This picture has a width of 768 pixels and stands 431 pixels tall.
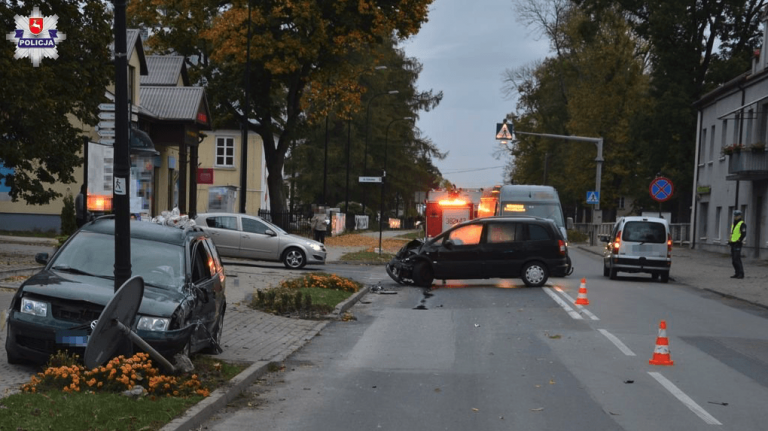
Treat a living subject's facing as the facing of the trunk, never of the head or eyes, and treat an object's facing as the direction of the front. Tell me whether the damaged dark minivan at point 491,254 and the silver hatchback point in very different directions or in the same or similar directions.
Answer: very different directions

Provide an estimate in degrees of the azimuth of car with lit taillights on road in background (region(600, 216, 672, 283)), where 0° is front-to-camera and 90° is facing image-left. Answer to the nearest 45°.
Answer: approximately 180°

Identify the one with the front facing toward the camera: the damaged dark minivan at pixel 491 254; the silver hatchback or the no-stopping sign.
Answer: the no-stopping sign

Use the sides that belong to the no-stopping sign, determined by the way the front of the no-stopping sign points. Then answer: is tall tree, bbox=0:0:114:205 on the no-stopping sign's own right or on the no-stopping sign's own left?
on the no-stopping sign's own right

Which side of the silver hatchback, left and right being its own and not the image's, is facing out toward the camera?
right

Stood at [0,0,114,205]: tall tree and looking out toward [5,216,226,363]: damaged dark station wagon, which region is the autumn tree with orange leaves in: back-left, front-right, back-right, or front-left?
back-left

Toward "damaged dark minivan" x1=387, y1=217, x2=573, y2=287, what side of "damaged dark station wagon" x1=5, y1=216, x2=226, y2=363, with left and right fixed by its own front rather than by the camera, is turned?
back

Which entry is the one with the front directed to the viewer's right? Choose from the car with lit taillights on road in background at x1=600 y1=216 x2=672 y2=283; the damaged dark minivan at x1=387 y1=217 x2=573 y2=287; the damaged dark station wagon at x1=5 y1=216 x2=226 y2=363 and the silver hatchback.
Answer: the silver hatchback

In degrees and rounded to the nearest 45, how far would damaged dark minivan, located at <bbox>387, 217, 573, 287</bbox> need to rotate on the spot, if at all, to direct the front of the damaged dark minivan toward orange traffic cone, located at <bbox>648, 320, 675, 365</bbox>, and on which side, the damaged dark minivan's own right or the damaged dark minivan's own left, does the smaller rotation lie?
approximately 90° to the damaged dark minivan's own left

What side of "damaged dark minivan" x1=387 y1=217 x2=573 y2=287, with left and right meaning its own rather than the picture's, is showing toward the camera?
left

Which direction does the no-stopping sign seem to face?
toward the camera

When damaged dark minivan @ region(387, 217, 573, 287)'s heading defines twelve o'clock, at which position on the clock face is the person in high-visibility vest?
The person in high-visibility vest is roughly at 5 o'clock from the damaged dark minivan.

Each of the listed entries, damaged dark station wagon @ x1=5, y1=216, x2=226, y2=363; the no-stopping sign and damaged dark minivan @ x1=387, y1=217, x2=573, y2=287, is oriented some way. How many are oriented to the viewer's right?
0
